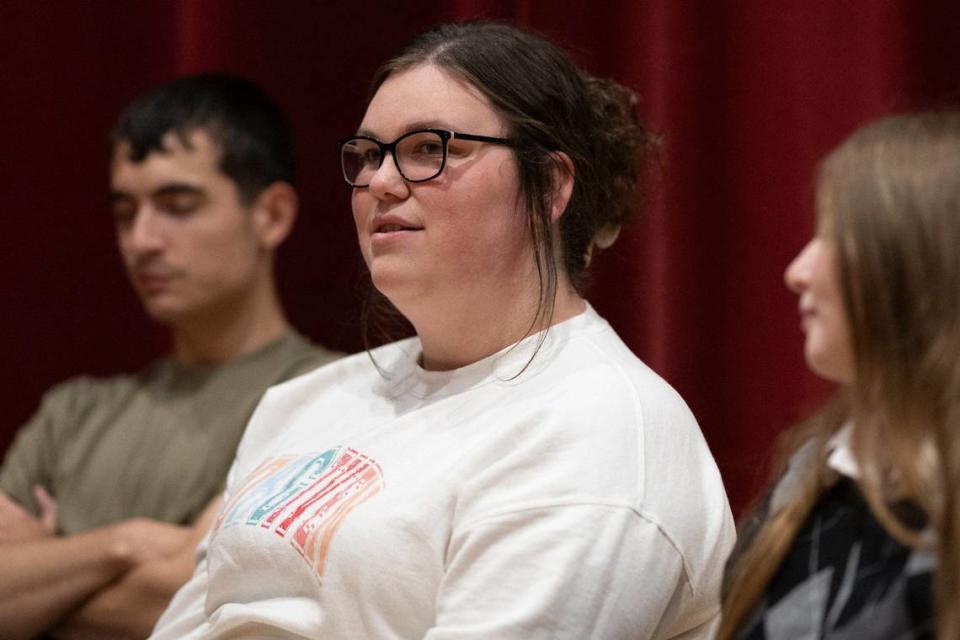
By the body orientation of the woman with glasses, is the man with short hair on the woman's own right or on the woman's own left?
on the woman's own right

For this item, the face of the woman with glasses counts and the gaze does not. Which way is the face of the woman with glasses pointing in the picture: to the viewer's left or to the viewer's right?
to the viewer's left

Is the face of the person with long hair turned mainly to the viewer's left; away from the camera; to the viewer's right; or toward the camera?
to the viewer's left

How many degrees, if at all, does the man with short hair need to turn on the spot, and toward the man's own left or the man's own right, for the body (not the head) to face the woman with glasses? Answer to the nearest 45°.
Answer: approximately 45° to the man's own left

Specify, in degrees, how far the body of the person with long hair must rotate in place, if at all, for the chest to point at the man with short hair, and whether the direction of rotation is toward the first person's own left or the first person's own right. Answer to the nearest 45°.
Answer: approximately 45° to the first person's own right

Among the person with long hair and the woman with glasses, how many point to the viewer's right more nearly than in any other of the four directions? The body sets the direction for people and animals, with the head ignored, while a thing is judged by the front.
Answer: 0

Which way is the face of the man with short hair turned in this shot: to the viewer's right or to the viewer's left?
to the viewer's left

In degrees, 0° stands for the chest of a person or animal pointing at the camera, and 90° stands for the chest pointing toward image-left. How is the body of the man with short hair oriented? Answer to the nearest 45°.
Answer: approximately 45°

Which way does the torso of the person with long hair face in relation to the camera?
to the viewer's left

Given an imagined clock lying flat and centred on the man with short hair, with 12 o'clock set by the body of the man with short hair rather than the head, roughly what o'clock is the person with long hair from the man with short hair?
The person with long hair is roughly at 10 o'clock from the man with short hair.
